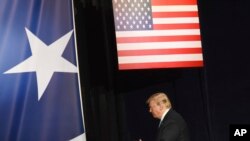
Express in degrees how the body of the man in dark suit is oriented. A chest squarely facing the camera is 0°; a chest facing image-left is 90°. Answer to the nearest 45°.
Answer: approximately 90°

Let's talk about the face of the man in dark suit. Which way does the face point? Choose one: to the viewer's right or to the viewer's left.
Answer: to the viewer's left

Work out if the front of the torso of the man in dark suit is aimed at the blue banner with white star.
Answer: yes
